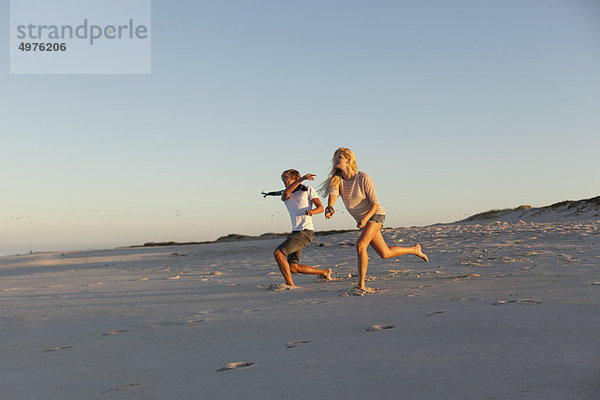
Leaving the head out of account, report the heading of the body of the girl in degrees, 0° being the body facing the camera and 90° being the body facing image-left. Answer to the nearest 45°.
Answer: approximately 45°

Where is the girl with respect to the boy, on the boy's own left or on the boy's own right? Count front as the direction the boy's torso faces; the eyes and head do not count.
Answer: on the boy's own left

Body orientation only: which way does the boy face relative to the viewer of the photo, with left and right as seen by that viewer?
facing the viewer and to the left of the viewer

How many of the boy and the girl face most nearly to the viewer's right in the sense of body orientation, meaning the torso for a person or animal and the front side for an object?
0

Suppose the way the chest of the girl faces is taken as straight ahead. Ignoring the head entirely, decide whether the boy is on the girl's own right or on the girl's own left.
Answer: on the girl's own right

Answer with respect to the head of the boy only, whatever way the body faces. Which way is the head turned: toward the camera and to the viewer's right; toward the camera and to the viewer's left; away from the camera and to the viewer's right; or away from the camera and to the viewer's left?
toward the camera and to the viewer's left
